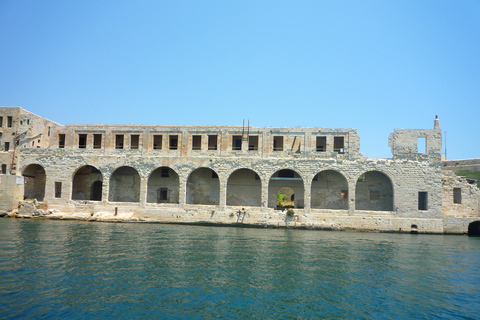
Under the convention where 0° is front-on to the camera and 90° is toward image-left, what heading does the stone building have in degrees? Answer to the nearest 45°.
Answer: approximately 0°
